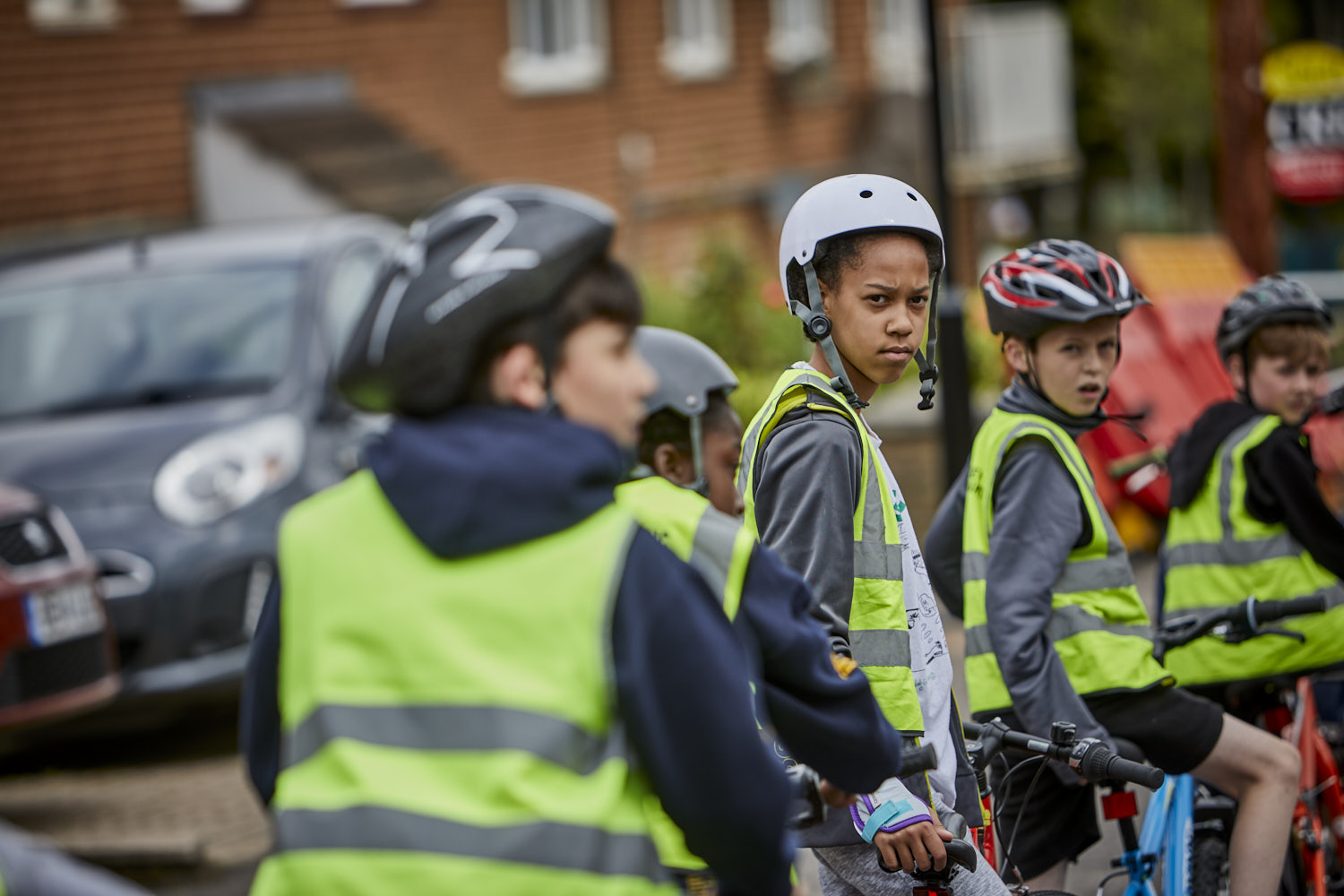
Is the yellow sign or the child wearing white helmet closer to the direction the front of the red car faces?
the child wearing white helmet

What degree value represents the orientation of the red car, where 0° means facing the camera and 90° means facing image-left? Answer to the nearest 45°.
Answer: approximately 315°

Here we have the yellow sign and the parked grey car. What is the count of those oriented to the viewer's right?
0

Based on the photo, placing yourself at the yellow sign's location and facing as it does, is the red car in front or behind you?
in front

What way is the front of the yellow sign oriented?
toward the camera

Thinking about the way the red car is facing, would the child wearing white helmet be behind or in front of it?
in front

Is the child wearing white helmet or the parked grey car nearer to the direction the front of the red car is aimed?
the child wearing white helmet

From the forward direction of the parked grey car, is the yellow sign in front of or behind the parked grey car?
behind
